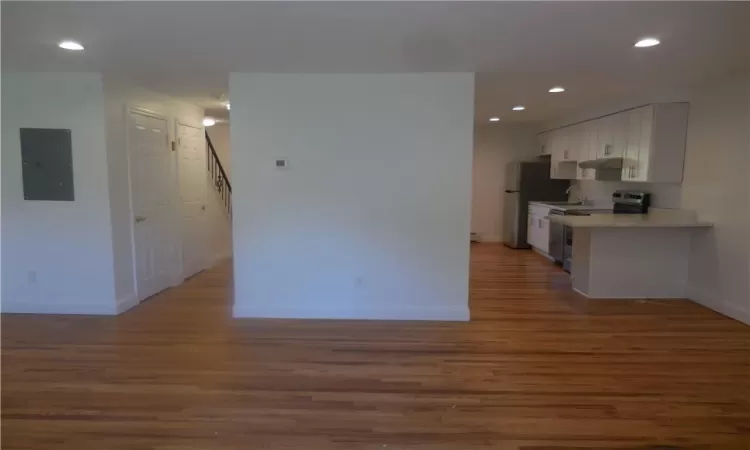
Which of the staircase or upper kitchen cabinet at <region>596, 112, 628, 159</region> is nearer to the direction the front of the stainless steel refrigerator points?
the staircase

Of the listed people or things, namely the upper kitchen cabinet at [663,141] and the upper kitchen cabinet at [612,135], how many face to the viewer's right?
0

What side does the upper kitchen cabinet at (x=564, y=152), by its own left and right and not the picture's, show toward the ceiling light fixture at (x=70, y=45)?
front

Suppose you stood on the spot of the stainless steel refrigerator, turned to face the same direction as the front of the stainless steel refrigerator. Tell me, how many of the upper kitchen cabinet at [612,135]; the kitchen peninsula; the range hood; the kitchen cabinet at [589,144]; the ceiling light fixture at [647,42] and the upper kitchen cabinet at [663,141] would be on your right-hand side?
0

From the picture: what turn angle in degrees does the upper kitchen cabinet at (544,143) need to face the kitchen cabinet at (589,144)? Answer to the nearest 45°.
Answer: approximately 45° to its left

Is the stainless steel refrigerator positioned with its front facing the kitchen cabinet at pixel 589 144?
no

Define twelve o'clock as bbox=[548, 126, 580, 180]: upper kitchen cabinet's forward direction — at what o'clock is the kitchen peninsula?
The kitchen peninsula is roughly at 10 o'clock from the upper kitchen cabinet.

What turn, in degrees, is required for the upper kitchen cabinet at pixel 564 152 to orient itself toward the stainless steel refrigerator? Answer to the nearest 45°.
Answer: approximately 90° to its right

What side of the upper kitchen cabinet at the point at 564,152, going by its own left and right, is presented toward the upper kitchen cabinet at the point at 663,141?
left

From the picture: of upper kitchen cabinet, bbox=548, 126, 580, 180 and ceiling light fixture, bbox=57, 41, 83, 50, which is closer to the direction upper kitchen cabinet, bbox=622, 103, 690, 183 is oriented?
the ceiling light fixture

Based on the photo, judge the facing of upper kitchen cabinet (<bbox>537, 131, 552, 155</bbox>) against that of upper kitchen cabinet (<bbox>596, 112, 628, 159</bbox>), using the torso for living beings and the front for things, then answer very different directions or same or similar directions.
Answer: same or similar directions

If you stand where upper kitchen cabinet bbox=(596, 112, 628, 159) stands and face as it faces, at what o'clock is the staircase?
The staircase is roughly at 1 o'clock from the upper kitchen cabinet.

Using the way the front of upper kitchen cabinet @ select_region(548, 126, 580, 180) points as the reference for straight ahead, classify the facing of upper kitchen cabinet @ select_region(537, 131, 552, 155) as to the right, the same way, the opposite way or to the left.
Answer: the same way

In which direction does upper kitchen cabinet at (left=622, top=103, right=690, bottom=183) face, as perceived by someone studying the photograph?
facing the viewer and to the left of the viewer

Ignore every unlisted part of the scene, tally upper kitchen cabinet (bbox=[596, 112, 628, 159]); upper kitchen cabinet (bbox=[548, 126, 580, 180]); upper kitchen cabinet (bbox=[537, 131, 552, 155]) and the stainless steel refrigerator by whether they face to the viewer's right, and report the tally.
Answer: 0

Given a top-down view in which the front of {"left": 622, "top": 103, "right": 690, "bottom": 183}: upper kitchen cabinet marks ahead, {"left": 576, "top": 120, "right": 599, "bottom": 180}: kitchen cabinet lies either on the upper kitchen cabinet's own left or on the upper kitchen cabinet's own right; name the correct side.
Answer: on the upper kitchen cabinet's own right

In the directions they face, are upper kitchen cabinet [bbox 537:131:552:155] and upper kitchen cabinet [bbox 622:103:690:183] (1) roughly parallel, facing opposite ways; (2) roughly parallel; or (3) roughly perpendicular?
roughly parallel

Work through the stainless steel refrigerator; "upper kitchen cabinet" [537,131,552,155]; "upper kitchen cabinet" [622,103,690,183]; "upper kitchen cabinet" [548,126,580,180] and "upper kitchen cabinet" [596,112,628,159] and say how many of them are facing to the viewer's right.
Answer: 0
